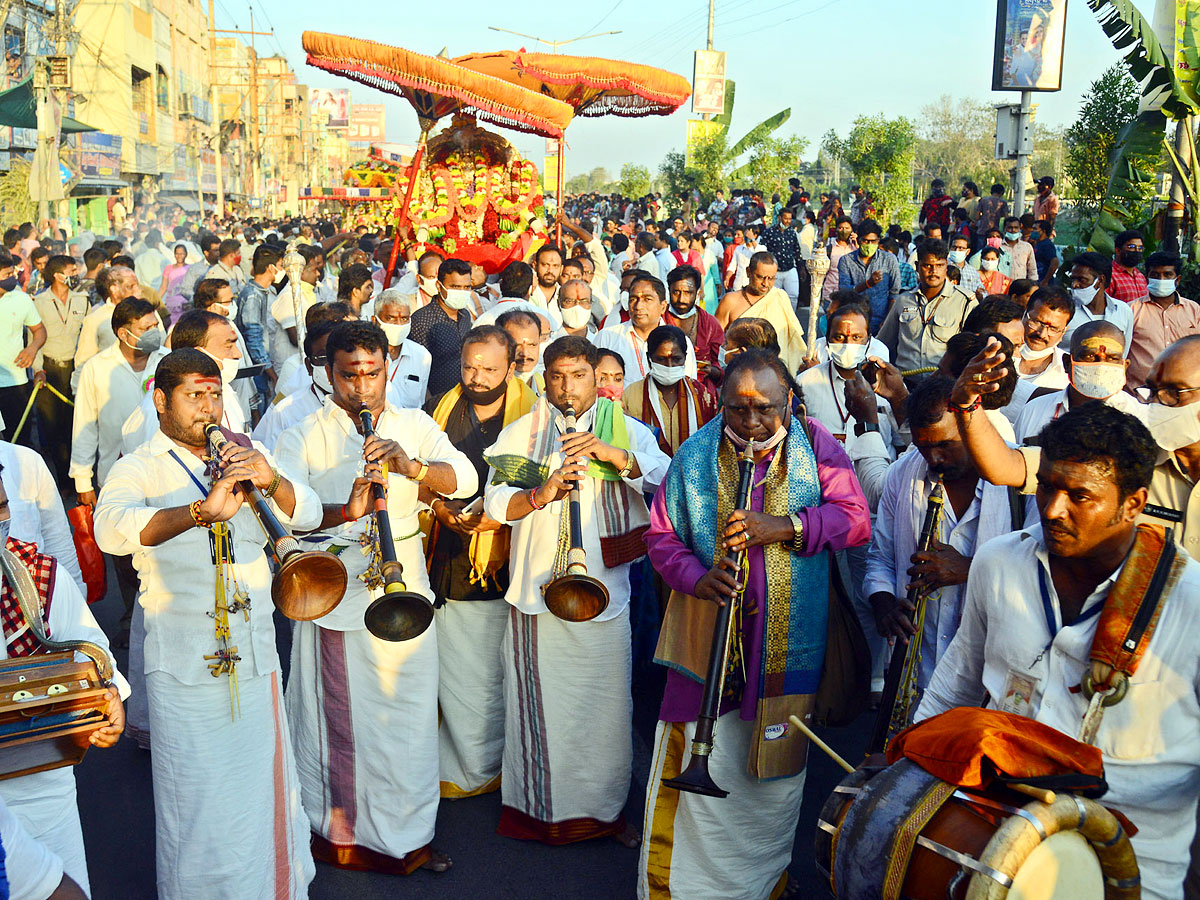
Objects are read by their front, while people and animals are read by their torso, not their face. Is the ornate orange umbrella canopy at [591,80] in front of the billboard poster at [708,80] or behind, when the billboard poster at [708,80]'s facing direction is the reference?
in front

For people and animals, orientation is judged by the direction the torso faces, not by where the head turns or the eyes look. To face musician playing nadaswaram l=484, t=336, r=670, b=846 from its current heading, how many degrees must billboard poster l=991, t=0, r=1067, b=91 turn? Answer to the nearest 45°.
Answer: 0° — it already faces them

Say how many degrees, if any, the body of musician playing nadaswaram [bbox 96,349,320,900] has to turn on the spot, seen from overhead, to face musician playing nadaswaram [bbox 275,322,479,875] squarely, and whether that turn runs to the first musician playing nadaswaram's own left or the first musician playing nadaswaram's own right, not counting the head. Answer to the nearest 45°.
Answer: approximately 90° to the first musician playing nadaswaram's own left

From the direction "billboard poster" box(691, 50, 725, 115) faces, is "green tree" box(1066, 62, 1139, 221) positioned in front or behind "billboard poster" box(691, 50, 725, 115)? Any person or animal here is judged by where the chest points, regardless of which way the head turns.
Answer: in front

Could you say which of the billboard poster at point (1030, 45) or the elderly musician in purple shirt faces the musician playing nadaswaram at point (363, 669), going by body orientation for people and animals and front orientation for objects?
the billboard poster

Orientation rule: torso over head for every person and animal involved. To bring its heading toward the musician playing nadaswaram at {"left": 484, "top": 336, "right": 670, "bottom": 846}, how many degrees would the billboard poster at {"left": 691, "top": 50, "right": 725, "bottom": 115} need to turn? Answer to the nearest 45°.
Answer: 0° — it already faces them
